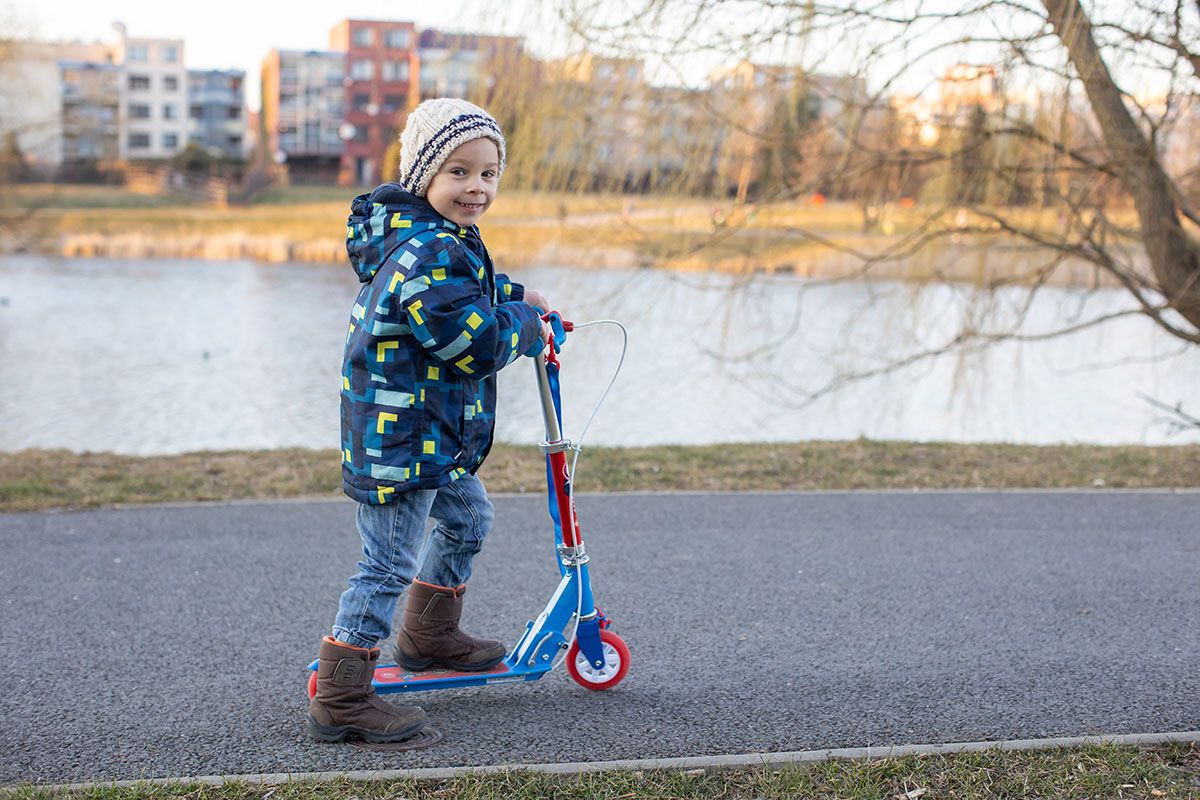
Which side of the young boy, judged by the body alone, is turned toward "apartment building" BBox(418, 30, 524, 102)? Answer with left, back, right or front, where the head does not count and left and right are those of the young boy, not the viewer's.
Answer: left

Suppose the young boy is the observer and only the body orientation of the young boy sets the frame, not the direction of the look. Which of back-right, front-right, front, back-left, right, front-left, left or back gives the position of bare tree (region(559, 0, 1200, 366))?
front-left

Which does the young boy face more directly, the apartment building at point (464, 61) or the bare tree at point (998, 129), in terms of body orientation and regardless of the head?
the bare tree

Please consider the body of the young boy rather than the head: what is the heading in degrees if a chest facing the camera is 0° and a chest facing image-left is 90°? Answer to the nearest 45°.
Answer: approximately 270°

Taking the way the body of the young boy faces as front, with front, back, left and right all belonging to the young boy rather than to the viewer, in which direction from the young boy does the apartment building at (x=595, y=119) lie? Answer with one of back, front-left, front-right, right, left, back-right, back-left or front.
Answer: left
